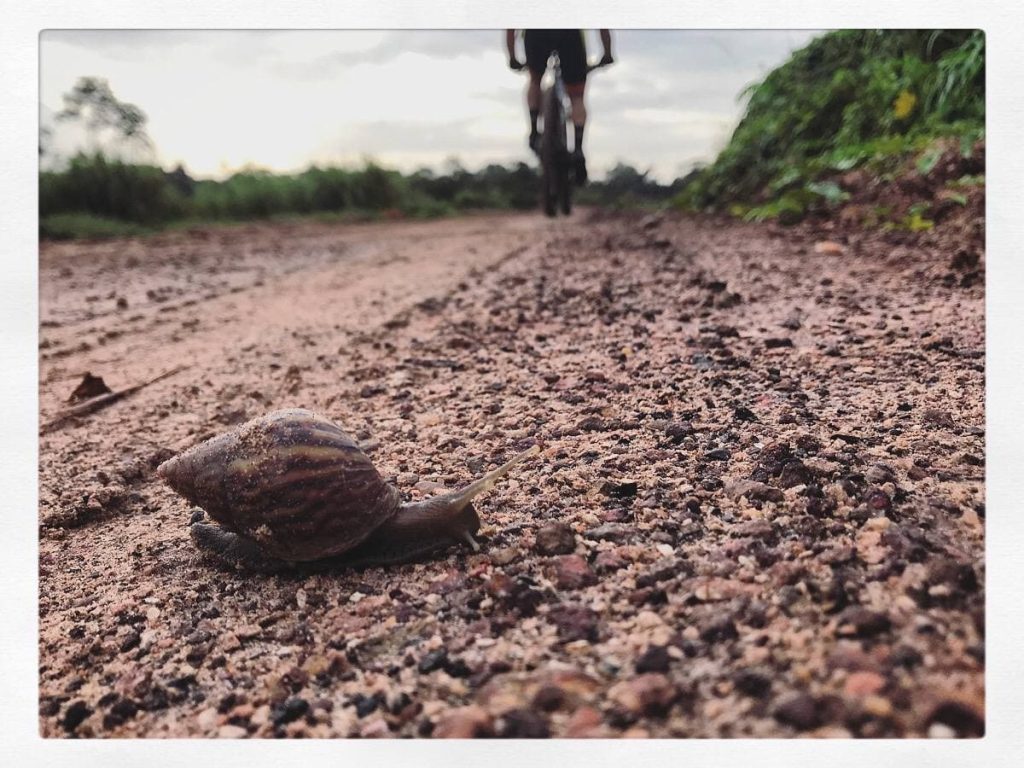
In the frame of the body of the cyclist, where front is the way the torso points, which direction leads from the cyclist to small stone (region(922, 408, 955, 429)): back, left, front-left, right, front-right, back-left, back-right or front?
front-left

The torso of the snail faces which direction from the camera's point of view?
to the viewer's right

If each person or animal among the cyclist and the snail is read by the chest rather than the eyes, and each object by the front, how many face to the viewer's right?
1

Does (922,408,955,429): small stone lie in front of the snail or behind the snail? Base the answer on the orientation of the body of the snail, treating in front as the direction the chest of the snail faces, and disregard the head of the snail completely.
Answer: in front

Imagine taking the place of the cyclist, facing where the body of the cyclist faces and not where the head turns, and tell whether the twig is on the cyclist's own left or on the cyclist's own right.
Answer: on the cyclist's own right

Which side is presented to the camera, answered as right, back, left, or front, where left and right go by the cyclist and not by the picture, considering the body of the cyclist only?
front

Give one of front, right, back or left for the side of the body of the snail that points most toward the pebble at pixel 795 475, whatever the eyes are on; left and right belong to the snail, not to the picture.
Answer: front

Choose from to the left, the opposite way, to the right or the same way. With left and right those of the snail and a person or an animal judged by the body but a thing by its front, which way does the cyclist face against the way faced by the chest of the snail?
to the right

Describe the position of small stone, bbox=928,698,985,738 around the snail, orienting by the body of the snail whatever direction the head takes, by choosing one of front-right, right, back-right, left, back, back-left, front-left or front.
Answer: front-right

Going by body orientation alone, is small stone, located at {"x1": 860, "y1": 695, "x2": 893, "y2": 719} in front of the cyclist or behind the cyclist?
in front

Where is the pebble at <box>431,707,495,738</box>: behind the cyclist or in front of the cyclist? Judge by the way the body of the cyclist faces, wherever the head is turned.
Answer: in front

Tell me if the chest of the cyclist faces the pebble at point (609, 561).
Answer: yes
